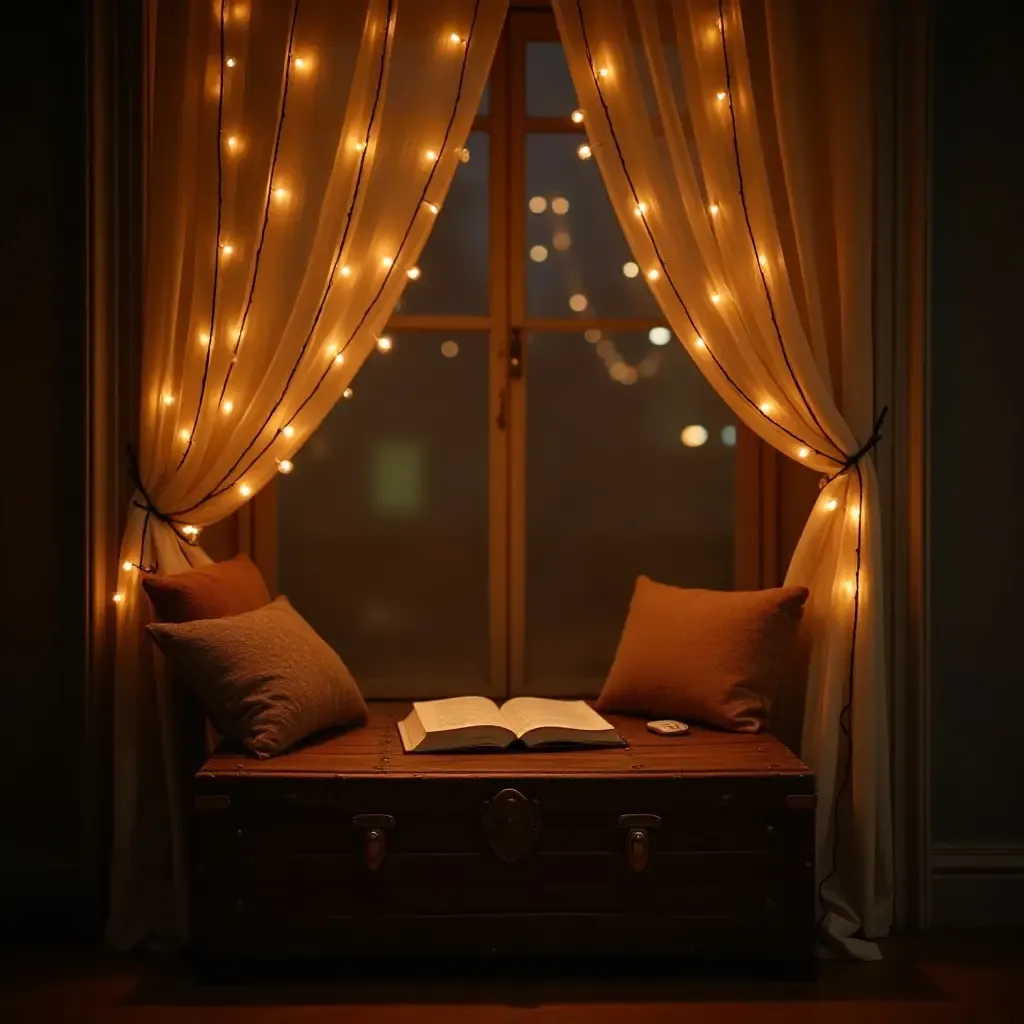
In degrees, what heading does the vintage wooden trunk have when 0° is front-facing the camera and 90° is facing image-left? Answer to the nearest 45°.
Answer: approximately 0°

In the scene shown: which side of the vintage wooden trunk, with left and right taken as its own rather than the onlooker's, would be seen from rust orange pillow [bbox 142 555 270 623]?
right

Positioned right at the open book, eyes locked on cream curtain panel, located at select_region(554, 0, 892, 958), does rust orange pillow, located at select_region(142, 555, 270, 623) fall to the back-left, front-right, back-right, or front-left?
back-left

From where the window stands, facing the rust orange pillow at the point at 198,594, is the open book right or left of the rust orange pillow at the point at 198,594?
left

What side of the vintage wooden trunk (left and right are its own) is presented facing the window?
back
